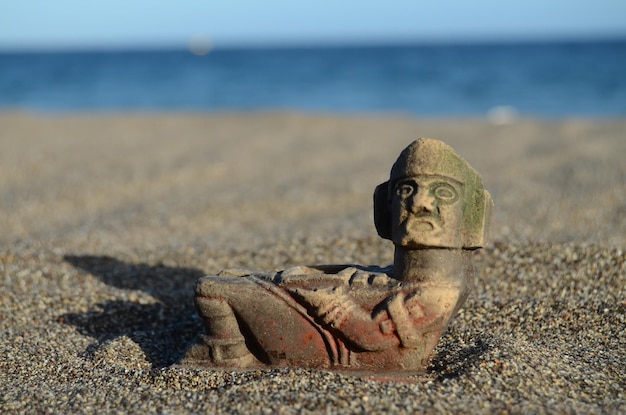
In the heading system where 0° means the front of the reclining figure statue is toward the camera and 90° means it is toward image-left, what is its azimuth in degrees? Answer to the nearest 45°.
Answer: approximately 90°
